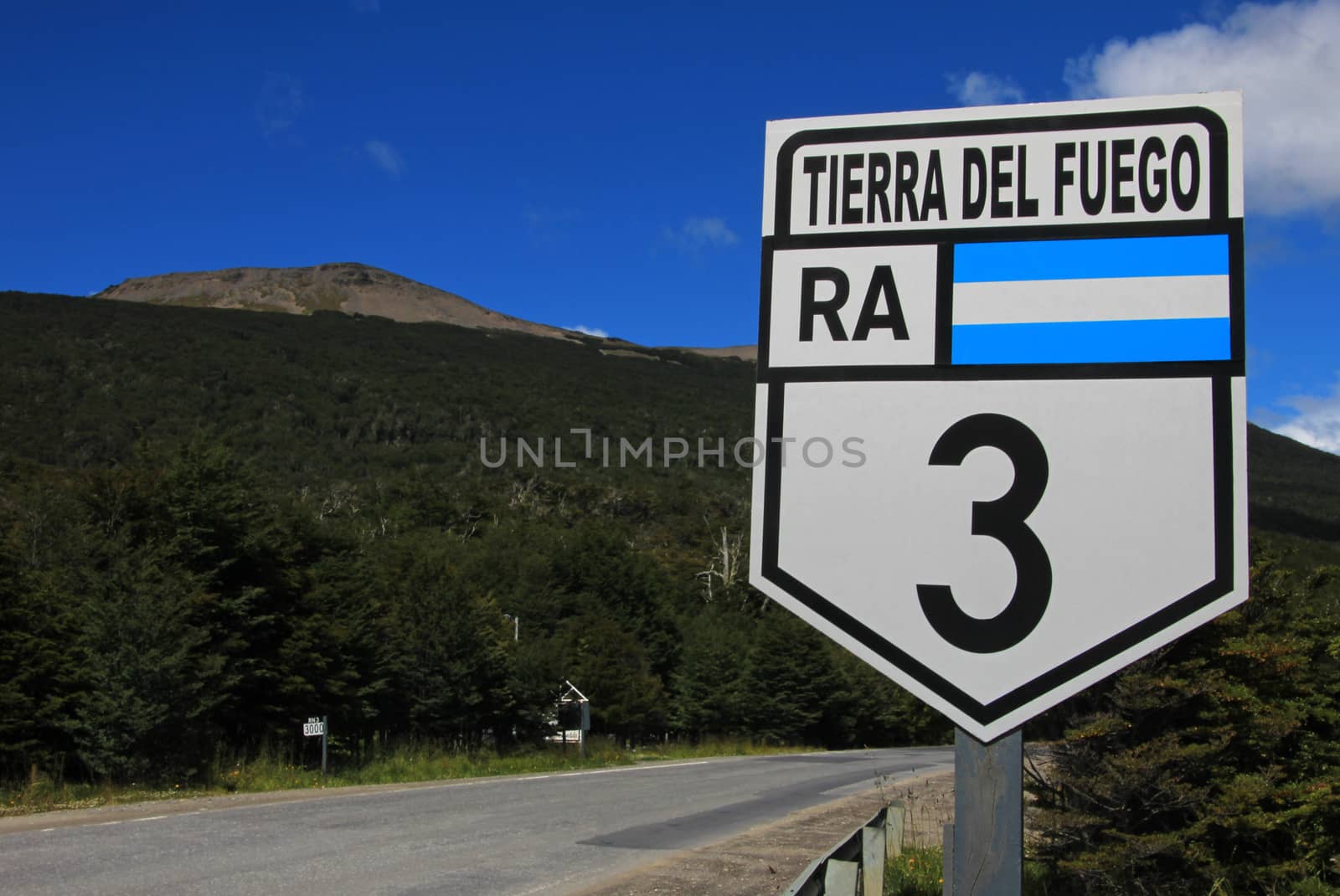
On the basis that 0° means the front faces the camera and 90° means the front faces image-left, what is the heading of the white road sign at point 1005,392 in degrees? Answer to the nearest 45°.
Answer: approximately 0°

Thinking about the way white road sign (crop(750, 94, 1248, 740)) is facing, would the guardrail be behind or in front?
behind
